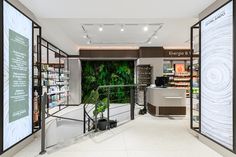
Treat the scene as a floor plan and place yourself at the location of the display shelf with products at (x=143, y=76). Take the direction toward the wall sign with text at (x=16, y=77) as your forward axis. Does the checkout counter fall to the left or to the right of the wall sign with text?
left

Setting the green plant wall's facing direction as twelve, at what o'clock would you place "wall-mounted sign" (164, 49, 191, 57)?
The wall-mounted sign is roughly at 10 o'clock from the green plant wall.

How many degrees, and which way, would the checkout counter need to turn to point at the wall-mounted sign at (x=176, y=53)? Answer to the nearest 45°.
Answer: approximately 180°

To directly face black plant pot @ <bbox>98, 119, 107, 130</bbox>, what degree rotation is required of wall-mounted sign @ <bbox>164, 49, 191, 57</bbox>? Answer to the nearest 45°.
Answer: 0° — it already faces it

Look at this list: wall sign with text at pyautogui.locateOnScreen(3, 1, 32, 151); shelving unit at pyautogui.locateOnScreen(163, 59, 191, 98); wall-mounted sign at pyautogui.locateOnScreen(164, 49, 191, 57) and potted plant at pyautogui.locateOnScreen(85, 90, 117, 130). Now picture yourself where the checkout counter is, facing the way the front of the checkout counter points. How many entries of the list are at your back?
2

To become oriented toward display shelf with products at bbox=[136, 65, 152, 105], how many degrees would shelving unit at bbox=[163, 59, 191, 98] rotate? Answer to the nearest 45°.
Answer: approximately 45° to its right
